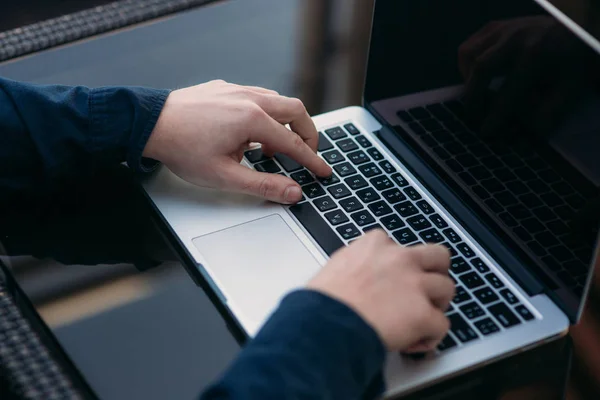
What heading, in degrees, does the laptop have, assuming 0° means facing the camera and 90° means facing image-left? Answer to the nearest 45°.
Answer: approximately 45°
